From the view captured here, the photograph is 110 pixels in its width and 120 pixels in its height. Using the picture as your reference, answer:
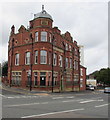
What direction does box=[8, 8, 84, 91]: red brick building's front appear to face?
toward the camera
